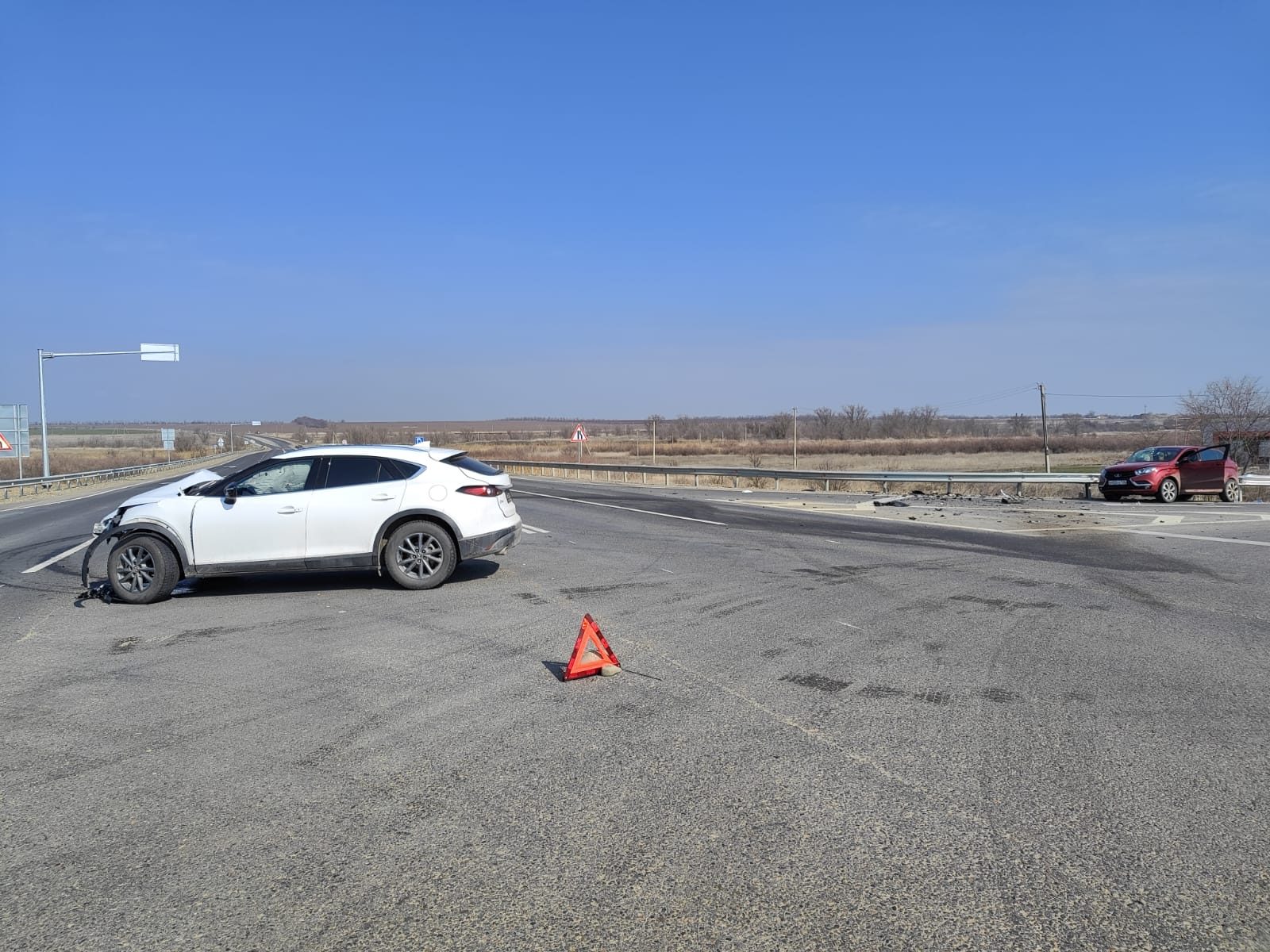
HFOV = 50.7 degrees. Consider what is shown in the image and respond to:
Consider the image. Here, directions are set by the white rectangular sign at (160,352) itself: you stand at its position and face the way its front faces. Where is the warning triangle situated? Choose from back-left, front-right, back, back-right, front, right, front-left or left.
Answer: back

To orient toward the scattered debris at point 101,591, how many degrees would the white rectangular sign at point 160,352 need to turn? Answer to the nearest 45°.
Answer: approximately 180°

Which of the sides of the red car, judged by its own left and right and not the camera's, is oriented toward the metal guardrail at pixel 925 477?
right

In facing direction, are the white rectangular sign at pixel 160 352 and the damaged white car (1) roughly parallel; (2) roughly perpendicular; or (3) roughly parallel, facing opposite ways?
roughly perpendicular

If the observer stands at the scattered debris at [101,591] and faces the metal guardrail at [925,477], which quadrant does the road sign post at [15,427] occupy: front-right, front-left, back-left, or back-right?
front-left

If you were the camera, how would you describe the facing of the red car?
facing the viewer and to the left of the viewer

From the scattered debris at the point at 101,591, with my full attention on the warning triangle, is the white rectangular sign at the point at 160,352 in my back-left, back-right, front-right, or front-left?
back-left

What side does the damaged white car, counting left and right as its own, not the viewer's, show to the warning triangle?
left

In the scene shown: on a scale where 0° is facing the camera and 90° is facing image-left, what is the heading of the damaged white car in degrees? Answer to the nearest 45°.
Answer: approximately 90°
